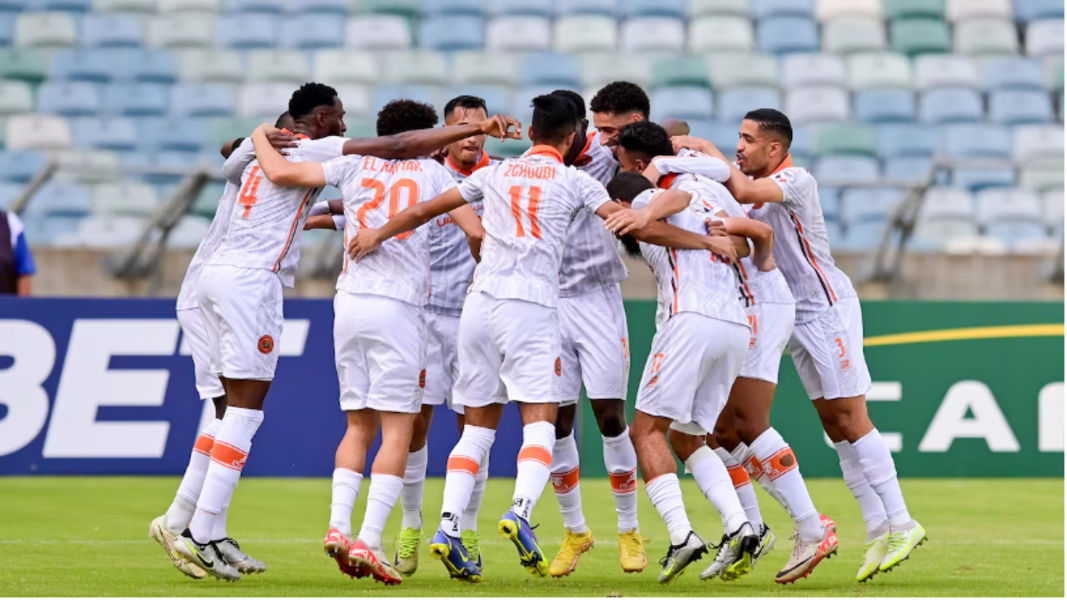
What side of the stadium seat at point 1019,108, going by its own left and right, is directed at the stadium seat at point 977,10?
back

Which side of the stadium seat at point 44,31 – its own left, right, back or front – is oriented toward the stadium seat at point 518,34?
left

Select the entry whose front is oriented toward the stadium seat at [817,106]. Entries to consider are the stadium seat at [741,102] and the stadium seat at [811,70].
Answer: the stadium seat at [811,70]

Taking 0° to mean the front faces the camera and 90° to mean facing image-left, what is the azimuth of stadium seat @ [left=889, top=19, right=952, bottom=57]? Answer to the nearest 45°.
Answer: approximately 0°

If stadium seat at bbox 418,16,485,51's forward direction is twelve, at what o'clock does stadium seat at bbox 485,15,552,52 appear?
stadium seat at bbox 485,15,552,52 is roughly at 9 o'clock from stadium seat at bbox 418,16,485,51.

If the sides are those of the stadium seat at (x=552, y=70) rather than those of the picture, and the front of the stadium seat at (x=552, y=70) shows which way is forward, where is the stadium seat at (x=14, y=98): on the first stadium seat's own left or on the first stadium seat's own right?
on the first stadium seat's own right

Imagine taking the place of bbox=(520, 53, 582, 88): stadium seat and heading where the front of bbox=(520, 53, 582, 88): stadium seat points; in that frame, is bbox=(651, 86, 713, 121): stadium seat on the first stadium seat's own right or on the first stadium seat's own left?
on the first stadium seat's own left

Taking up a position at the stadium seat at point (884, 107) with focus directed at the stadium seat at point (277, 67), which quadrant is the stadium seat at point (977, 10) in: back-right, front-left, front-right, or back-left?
back-right

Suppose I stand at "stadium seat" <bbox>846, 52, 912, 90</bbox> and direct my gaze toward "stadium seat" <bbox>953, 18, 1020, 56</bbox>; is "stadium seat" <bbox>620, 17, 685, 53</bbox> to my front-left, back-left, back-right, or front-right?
back-left

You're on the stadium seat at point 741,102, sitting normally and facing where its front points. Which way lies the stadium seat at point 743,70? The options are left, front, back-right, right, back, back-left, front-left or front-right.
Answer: back
